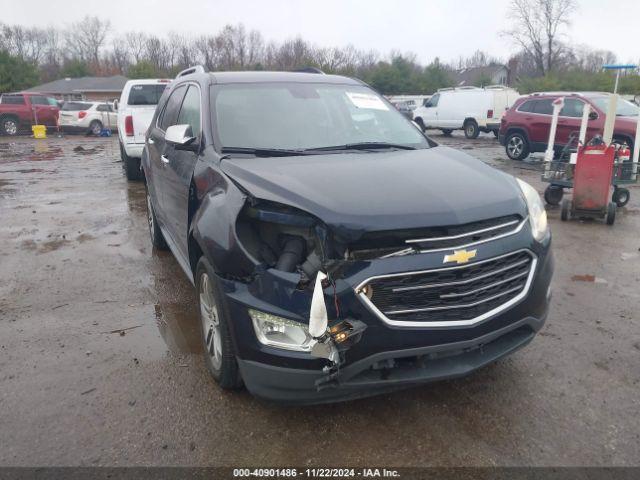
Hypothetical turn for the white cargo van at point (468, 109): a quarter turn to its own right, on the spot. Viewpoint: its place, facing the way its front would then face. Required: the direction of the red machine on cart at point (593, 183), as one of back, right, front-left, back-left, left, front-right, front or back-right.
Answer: back-right

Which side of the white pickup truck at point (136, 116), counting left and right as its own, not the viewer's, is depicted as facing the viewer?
back

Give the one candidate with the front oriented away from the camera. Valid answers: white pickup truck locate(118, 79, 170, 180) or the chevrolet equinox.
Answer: the white pickup truck

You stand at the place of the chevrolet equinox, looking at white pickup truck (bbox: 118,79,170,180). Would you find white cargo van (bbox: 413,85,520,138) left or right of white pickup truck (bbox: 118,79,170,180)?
right

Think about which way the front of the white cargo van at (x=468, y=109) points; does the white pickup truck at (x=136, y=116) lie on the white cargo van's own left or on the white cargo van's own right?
on the white cargo van's own left

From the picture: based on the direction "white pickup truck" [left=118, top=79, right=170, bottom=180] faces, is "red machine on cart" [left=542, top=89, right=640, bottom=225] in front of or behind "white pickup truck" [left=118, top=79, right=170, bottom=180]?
behind

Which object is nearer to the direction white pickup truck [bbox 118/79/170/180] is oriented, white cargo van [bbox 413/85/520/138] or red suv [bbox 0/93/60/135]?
the red suv
